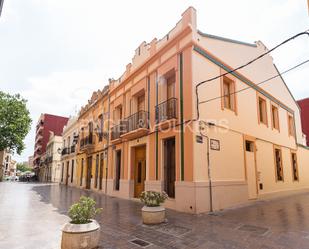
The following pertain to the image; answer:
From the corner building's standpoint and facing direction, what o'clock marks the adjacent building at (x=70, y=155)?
The adjacent building is roughly at 3 o'clock from the corner building.

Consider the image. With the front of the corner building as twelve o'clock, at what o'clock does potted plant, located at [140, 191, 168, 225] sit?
The potted plant is roughly at 11 o'clock from the corner building.

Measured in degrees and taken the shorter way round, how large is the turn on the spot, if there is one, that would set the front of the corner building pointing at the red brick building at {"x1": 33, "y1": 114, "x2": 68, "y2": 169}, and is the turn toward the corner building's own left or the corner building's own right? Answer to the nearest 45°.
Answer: approximately 90° to the corner building's own right

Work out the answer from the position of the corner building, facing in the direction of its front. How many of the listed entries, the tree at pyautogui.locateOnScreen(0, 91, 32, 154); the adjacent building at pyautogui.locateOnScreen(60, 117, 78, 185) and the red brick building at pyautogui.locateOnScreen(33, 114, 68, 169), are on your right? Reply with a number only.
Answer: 3

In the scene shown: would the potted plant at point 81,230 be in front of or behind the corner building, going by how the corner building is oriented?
in front

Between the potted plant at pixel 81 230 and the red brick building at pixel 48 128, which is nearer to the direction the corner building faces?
the potted plant

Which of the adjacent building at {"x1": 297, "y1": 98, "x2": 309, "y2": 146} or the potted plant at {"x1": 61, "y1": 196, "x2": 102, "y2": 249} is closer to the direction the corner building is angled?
the potted plant

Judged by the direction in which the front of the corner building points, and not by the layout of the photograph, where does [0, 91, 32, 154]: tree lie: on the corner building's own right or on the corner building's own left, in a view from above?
on the corner building's own right

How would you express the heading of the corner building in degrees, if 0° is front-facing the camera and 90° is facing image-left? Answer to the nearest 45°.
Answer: approximately 45°

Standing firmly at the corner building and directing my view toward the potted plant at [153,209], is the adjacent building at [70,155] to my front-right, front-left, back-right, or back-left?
back-right

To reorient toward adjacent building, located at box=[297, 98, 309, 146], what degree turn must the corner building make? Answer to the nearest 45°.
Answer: approximately 180°
